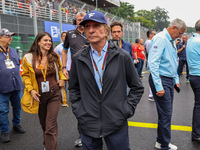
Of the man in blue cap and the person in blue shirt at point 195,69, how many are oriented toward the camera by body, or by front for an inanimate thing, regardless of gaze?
1

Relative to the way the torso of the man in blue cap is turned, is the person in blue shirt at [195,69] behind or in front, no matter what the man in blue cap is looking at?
behind

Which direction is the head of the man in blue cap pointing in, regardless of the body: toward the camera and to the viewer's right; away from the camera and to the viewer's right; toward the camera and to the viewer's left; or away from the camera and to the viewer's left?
toward the camera and to the viewer's left

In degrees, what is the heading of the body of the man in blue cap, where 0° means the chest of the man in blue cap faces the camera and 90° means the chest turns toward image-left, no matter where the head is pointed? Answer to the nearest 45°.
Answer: approximately 0°

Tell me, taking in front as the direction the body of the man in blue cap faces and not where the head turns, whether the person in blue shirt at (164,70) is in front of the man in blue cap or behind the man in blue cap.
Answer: behind
